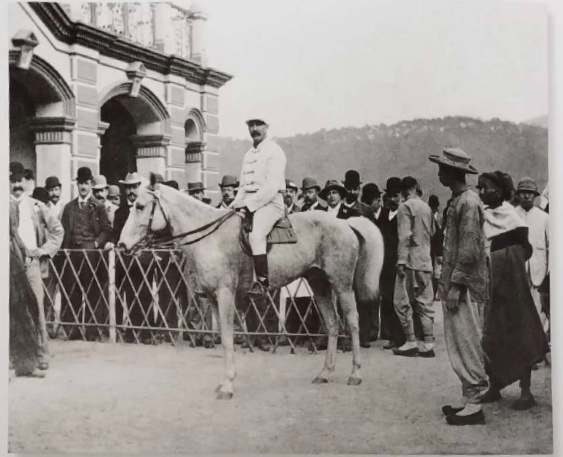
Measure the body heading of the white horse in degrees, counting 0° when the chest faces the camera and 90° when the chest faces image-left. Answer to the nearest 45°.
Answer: approximately 90°

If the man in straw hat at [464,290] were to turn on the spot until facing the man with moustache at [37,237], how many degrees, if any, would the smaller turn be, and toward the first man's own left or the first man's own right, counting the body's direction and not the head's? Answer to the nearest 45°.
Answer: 0° — they already face them

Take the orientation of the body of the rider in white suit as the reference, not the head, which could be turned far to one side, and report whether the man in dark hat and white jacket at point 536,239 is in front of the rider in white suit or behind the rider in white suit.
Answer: behind

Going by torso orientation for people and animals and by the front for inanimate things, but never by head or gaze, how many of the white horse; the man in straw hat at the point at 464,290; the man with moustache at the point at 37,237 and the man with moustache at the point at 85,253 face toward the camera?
2

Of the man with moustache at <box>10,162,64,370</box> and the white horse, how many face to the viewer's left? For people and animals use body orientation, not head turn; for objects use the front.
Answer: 1

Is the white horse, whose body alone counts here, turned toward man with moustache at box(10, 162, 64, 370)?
yes

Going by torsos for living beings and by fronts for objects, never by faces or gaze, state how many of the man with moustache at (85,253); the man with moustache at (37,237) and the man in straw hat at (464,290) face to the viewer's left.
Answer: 1

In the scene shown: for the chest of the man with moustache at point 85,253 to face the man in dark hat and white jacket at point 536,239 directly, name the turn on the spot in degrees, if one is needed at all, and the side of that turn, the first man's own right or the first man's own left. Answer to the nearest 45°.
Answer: approximately 90° to the first man's own left

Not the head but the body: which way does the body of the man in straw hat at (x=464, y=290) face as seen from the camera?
to the viewer's left

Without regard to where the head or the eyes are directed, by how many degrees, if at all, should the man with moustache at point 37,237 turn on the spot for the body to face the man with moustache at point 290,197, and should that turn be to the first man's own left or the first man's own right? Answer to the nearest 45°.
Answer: approximately 90° to the first man's own left

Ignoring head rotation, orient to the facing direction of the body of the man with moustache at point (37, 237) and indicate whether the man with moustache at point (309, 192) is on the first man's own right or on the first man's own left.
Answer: on the first man's own left
